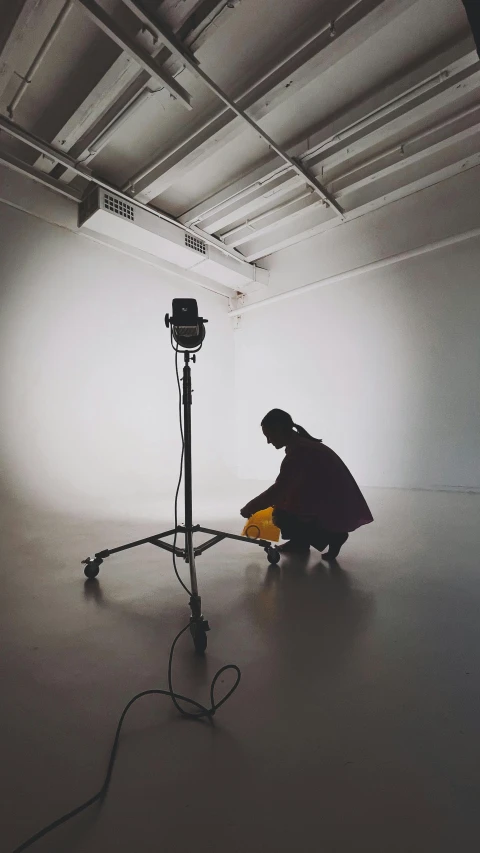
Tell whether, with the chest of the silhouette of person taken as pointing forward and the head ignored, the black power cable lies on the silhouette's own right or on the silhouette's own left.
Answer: on the silhouette's own left

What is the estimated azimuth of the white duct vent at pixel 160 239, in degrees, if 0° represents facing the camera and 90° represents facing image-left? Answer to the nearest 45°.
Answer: approximately 315°

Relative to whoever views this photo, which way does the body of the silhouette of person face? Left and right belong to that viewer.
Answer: facing to the left of the viewer
